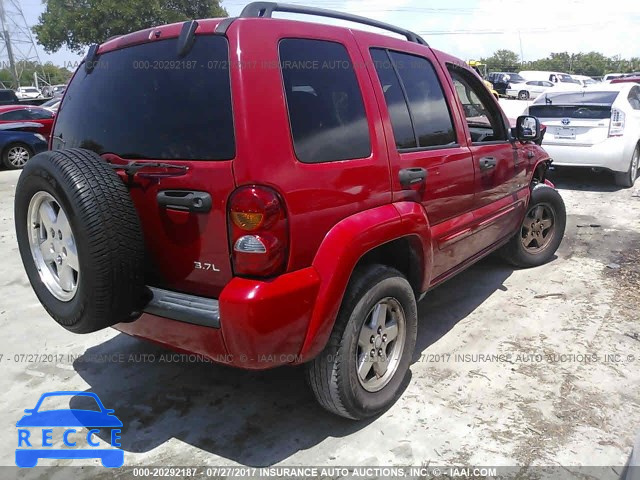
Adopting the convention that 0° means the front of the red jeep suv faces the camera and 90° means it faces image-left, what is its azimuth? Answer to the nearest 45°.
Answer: approximately 225°

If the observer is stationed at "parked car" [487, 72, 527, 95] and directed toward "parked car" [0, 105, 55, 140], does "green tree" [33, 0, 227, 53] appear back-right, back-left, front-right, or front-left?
front-right

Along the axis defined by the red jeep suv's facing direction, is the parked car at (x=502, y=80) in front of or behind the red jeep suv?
in front

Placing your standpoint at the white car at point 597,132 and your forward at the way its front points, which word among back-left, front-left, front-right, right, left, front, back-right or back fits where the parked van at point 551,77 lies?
front-left

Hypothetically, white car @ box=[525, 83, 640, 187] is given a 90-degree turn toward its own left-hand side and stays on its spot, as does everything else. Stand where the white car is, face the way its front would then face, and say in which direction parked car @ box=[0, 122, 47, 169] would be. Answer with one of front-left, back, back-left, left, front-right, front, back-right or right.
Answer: front-left

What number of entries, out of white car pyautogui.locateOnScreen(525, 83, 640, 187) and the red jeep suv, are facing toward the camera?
0

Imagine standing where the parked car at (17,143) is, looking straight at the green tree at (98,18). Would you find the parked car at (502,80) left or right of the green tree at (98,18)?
right

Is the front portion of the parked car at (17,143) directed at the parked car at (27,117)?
no

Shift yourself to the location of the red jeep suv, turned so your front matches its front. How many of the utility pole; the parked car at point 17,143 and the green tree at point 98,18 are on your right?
0

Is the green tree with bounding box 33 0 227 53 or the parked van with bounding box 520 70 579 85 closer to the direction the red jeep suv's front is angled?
the parked van

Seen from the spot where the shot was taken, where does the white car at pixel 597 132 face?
facing away from the viewer and to the right of the viewer

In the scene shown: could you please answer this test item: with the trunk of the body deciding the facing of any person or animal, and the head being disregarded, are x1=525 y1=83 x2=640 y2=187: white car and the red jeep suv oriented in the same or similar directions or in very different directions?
same or similar directions

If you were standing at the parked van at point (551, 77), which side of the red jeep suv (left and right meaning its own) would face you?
front

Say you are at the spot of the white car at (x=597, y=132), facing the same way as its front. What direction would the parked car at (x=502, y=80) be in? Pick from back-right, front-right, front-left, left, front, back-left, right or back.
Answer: front-left
